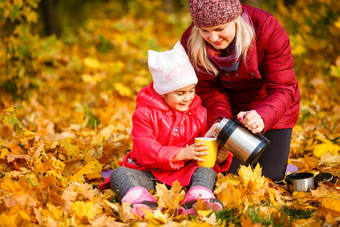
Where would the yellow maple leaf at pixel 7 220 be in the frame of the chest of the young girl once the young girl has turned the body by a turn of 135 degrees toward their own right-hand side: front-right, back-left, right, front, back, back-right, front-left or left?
front-left

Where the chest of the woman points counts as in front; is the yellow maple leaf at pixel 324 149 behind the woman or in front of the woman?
behind

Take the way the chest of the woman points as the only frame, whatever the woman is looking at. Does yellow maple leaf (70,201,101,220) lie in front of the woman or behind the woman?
in front

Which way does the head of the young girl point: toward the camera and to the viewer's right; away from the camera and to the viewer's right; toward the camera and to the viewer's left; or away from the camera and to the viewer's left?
toward the camera and to the viewer's right

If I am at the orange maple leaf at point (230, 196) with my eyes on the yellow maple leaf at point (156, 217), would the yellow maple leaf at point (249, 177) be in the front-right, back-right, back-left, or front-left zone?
back-right

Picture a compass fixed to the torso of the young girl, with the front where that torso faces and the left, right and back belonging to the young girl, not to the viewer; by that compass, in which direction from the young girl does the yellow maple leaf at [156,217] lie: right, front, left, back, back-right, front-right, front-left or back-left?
front-right

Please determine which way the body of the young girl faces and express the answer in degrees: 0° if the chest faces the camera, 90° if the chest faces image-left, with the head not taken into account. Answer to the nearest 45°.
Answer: approximately 315°

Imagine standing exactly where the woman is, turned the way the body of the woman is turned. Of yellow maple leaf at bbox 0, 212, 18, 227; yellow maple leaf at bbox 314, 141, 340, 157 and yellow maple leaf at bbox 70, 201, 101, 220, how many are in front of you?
2

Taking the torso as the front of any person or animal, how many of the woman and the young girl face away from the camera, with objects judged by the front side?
0

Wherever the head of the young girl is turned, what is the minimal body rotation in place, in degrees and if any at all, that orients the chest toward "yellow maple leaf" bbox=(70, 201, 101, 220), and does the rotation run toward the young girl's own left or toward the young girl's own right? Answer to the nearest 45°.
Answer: approximately 90° to the young girl's own right

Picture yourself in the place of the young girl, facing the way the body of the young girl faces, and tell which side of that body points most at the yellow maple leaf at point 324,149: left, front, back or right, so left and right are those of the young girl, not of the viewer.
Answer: left

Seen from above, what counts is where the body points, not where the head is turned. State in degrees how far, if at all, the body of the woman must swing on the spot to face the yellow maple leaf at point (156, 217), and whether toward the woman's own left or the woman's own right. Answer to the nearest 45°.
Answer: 0° — they already face it
